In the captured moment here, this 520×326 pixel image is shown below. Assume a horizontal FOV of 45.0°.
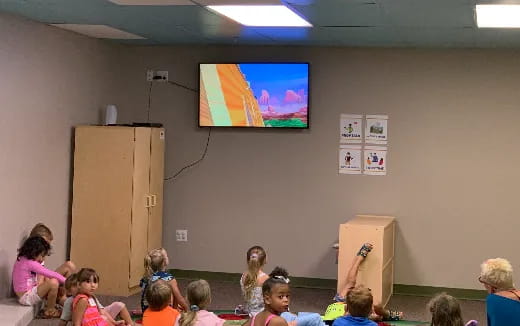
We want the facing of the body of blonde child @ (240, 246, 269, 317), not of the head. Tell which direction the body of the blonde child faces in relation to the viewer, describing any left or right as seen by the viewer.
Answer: facing away from the viewer

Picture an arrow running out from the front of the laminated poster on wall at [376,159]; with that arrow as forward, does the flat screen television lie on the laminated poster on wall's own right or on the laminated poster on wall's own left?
on the laminated poster on wall's own right

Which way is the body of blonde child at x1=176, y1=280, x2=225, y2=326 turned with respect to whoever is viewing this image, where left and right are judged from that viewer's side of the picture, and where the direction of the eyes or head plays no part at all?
facing away from the viewer

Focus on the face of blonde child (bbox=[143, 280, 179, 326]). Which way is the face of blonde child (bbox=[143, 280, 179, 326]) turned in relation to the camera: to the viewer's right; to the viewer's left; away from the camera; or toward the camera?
away from the camera

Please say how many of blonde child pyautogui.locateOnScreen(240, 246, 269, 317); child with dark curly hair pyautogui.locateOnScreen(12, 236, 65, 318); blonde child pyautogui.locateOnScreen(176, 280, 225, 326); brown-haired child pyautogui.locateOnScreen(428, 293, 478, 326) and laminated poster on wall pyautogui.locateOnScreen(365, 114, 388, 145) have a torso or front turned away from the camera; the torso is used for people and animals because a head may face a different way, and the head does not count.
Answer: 3

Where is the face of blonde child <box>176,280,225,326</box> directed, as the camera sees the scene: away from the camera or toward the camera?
away from the camera

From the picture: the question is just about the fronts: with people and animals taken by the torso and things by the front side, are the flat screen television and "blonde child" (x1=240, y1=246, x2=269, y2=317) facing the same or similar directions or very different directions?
very different directions

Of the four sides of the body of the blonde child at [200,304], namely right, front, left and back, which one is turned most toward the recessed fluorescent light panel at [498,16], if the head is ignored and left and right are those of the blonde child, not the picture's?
right

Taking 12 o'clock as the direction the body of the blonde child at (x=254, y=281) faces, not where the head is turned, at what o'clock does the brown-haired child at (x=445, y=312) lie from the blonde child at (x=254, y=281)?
the brown-haired child at (x=445, y=312) is roughly at 5 o'clock from the blonde child at (x=254, y=281).

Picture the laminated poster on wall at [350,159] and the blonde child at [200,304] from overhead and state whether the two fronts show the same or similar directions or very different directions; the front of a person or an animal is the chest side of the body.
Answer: very different directions
